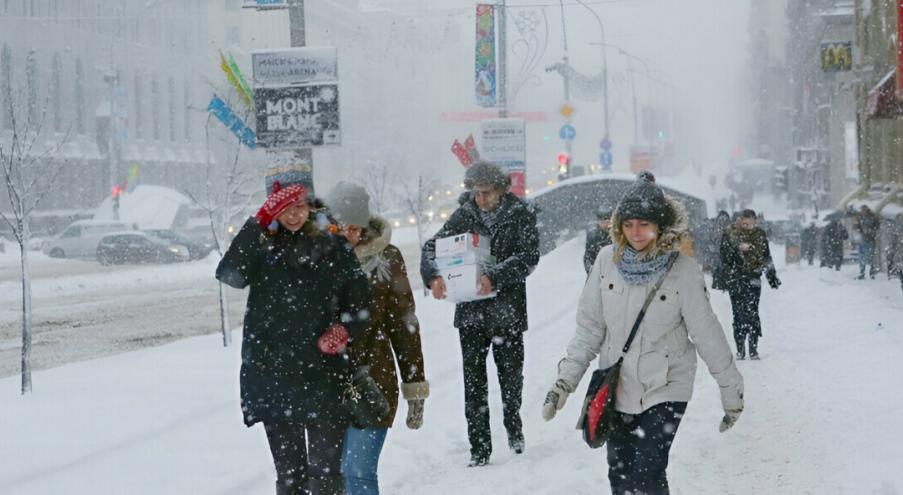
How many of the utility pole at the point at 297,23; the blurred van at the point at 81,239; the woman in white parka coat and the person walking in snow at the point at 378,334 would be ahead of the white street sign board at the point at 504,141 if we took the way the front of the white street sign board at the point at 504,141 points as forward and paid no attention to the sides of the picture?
3

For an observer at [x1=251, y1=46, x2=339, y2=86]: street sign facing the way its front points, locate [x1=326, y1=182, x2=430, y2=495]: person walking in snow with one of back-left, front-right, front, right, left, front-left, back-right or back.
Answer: front

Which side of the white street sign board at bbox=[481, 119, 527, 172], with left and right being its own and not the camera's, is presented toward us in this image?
front

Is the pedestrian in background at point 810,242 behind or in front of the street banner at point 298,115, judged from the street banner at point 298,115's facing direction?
behind

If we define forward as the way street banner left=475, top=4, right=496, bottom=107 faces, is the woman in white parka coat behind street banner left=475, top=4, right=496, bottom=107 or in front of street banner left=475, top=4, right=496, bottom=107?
in front

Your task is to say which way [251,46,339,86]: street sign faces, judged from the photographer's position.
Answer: facing the viewer

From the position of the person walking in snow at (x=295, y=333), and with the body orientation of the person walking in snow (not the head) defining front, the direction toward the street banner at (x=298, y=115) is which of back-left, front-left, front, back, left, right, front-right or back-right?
back

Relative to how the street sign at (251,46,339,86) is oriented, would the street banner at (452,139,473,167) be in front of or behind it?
behind

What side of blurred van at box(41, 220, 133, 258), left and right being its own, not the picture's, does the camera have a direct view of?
left

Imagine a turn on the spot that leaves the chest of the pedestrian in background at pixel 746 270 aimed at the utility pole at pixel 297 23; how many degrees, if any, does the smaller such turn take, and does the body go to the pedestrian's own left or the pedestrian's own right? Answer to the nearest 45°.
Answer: approximately 45° to the pedestrian's own right
